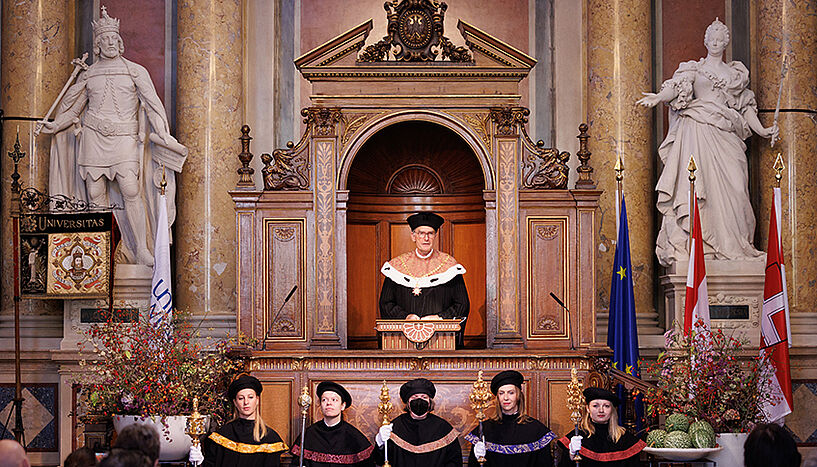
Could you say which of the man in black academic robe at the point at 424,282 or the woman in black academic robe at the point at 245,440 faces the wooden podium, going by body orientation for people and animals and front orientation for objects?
the man in black academic robe

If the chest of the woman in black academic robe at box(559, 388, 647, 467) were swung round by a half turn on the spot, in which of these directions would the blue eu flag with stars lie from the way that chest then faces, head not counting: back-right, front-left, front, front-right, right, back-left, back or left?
front

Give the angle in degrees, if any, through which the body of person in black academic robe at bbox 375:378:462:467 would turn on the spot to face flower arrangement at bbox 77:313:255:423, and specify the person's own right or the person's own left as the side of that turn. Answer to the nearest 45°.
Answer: approximately 90° to the person's own right

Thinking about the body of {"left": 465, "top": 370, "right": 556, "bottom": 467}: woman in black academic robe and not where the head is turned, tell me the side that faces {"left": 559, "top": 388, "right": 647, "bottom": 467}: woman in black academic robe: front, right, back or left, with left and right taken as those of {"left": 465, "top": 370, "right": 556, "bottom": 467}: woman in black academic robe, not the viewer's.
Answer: left

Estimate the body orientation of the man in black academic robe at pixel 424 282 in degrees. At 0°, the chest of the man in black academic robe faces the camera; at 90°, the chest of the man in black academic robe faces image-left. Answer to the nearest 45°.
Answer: approximately 0°

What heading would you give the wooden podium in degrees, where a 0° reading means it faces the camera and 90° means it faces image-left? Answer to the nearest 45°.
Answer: approximately 0°

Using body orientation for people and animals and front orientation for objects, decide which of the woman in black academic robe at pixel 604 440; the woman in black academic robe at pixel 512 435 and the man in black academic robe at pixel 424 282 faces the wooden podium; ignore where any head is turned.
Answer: the man in black academic robe

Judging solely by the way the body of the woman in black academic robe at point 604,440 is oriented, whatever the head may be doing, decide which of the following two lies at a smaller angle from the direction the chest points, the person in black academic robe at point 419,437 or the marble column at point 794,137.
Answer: the person in black academic robe
